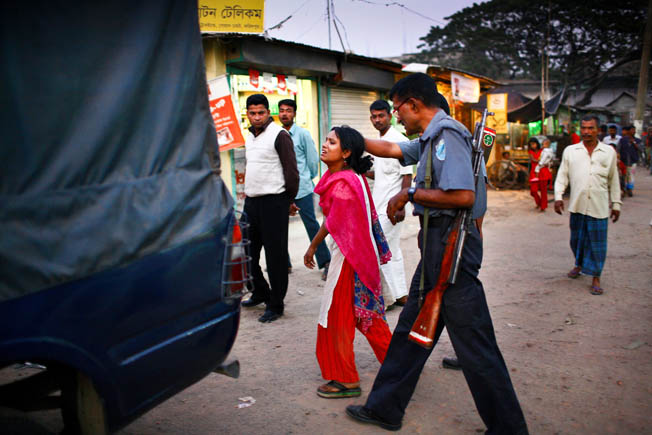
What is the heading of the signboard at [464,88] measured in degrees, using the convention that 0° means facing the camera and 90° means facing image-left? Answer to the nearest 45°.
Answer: approximately 315°

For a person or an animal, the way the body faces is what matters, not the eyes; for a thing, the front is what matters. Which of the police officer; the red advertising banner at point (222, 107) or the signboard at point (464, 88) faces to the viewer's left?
the police officer

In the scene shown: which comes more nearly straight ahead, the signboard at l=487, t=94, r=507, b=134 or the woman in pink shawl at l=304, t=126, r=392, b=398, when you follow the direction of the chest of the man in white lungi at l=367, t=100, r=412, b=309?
the woman in pink shawl

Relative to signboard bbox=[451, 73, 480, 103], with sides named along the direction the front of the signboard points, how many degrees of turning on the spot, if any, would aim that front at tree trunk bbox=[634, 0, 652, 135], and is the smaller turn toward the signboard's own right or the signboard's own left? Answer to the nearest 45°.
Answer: approximately 90° to the signboard's own left

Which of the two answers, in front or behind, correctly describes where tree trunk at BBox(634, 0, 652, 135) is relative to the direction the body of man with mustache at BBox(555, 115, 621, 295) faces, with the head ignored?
behind

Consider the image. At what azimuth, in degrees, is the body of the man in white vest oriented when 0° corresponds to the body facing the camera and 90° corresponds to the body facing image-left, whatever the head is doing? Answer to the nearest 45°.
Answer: approximately 45°
